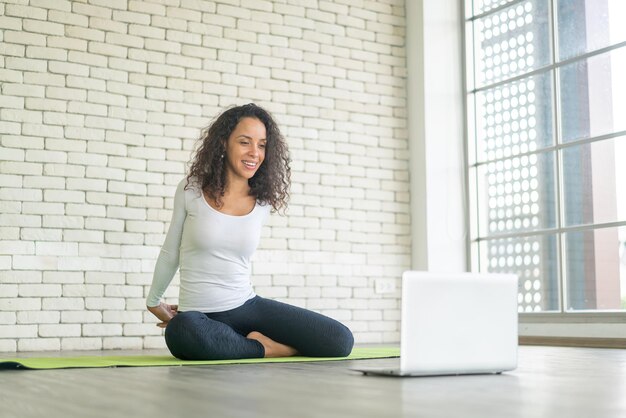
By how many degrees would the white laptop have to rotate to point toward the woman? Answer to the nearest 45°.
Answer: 0° — it already faces them

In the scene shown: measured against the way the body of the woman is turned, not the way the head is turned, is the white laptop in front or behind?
in front

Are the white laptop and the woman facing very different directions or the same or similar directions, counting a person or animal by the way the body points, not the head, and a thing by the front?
very different directions

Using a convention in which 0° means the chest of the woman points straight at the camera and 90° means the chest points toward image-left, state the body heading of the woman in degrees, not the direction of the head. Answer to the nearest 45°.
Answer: approximately 315°

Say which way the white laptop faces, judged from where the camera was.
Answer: facing away from the viewer and to the left of the viewer
